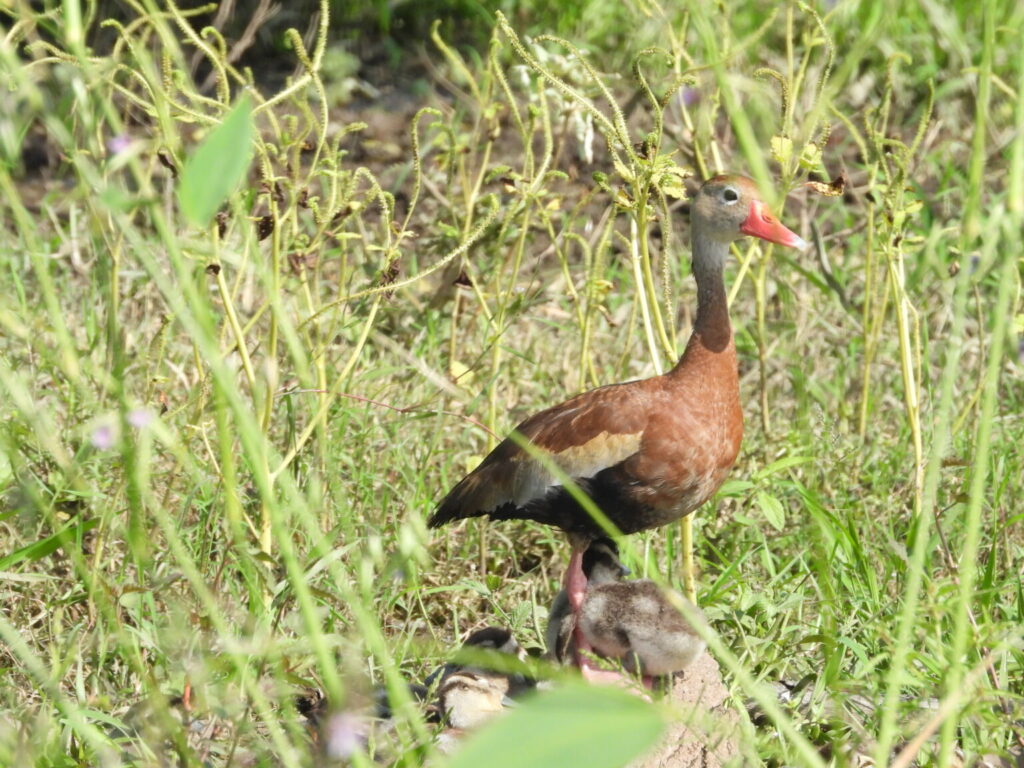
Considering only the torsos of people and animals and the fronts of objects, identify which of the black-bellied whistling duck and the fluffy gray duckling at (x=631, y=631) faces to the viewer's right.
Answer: the black-bellied whistling duck

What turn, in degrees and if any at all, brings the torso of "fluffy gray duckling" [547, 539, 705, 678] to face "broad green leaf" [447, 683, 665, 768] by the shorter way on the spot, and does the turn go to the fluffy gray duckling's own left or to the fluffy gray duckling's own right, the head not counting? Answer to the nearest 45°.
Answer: approximately 90° to the fluffy gray duckling's own left

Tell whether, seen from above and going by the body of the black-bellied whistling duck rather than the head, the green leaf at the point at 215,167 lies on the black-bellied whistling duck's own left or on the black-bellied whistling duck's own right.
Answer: on the black-bellied whistling duck's own right

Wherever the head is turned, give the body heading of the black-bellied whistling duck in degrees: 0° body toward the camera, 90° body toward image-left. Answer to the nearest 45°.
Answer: approximately 270°

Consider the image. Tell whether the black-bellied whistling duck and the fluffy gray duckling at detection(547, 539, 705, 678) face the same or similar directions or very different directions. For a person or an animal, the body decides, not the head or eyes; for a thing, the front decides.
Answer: very different directions

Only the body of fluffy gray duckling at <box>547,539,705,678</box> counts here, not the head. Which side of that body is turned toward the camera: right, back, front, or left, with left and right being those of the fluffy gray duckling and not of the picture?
left

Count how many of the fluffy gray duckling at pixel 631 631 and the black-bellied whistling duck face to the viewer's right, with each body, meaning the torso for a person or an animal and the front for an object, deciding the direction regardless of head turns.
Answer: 1

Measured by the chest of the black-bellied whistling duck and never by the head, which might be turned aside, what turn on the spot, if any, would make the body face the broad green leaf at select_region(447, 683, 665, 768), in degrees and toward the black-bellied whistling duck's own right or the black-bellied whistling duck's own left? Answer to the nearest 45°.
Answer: approximately 90° to the black-bellied whistling duck's own right
